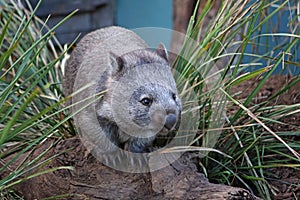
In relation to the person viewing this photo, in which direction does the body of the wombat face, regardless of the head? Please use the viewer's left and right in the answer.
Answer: facing the viewer and to the right of the viewer
